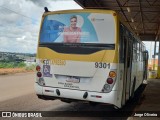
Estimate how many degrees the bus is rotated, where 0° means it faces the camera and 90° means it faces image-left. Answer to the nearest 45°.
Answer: approximately 225°
